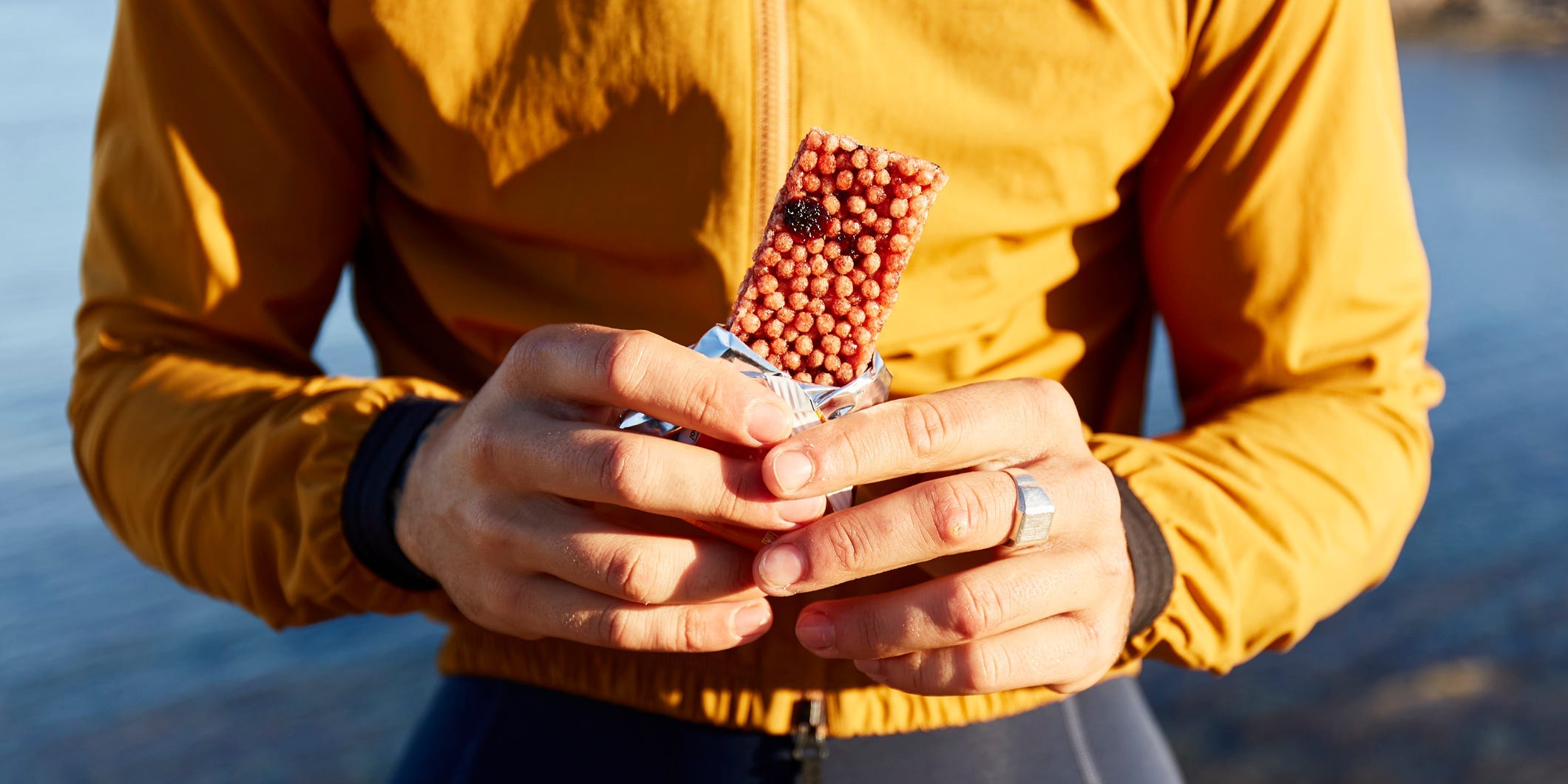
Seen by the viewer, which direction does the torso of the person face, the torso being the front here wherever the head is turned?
toward the camera
